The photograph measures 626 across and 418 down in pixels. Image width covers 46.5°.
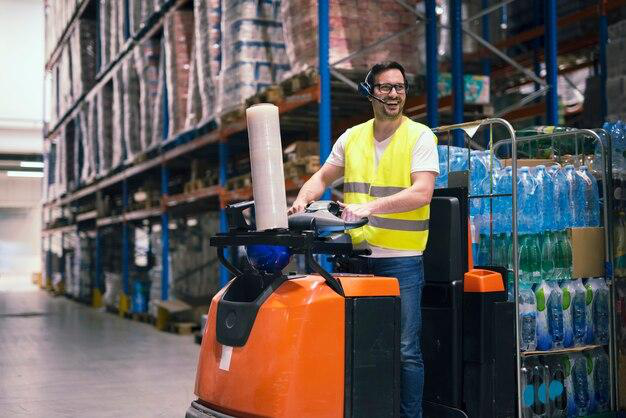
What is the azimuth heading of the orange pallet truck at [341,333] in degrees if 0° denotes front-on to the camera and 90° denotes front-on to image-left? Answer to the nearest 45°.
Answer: approximately 45°

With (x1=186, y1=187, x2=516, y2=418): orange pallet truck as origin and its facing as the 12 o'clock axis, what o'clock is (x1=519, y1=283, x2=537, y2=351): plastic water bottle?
The plastic water bottle is roughly at 6 o'clock from the orange pallet truck.

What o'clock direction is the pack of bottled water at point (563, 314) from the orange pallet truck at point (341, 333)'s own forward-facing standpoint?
The pack of bottled water is roughly at 6 o'clock from the orange pallet truck.

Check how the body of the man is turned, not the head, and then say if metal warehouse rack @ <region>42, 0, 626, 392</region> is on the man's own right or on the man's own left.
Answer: on the man's own right

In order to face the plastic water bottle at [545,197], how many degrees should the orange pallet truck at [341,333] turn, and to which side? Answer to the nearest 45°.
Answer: approximately 180°

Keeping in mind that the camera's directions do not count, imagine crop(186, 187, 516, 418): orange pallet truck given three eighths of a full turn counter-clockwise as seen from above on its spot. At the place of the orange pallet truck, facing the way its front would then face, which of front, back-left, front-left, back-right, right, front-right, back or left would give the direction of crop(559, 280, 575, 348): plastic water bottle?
front-left

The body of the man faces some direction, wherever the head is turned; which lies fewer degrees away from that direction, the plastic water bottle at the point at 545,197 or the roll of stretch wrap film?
the roll of stretch wrap film

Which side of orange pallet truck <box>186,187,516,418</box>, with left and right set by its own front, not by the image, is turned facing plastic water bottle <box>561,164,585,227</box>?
back

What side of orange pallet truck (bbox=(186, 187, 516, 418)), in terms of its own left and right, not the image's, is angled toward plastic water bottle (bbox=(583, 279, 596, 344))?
back

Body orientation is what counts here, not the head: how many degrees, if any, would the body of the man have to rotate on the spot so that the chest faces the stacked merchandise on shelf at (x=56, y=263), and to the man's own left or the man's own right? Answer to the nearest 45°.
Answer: approximately 90° to the man's own right

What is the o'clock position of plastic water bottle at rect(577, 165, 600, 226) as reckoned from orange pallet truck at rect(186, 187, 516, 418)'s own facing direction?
The plastic water bottle is roughly at 6 o'clock from the orange pallet truck.

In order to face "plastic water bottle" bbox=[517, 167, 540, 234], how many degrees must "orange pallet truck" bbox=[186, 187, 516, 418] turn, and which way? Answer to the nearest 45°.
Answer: approximately 180°

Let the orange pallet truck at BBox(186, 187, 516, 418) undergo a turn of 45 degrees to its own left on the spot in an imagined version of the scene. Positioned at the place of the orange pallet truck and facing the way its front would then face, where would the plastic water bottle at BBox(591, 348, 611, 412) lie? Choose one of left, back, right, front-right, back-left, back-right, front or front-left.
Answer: back-left

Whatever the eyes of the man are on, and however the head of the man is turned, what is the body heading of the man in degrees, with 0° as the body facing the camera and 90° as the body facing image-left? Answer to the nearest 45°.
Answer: approximately 45°

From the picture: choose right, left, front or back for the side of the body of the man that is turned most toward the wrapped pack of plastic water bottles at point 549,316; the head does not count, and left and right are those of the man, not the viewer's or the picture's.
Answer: back
